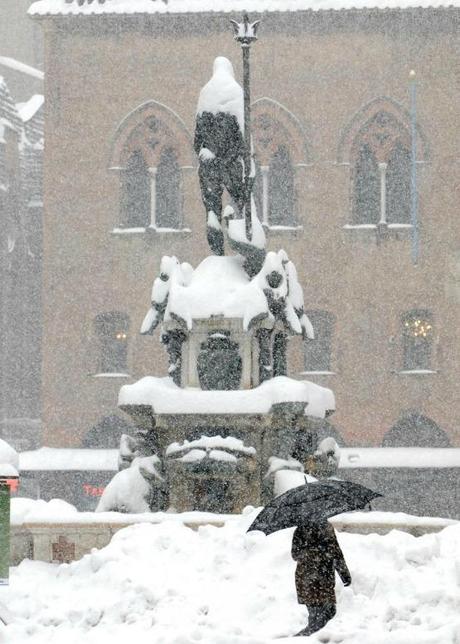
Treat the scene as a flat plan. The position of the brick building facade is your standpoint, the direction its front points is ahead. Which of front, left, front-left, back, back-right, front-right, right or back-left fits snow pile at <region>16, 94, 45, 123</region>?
back-right

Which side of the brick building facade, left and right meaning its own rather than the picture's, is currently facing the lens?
front

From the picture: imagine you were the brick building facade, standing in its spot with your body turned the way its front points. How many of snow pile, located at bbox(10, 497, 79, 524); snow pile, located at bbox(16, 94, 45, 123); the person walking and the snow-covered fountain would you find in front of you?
3

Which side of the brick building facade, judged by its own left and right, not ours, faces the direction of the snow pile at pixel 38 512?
front

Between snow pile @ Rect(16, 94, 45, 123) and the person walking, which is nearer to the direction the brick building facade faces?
the person walking

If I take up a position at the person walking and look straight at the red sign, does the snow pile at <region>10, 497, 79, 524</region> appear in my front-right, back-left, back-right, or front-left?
front-left

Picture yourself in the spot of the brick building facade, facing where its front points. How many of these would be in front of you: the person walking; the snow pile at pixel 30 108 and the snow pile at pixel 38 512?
2

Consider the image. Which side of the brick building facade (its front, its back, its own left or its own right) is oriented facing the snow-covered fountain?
front

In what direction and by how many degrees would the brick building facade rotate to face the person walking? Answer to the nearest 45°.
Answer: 0° — it already faces them

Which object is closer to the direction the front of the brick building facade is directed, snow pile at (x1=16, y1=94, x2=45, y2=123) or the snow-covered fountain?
the snow-covered fountain
